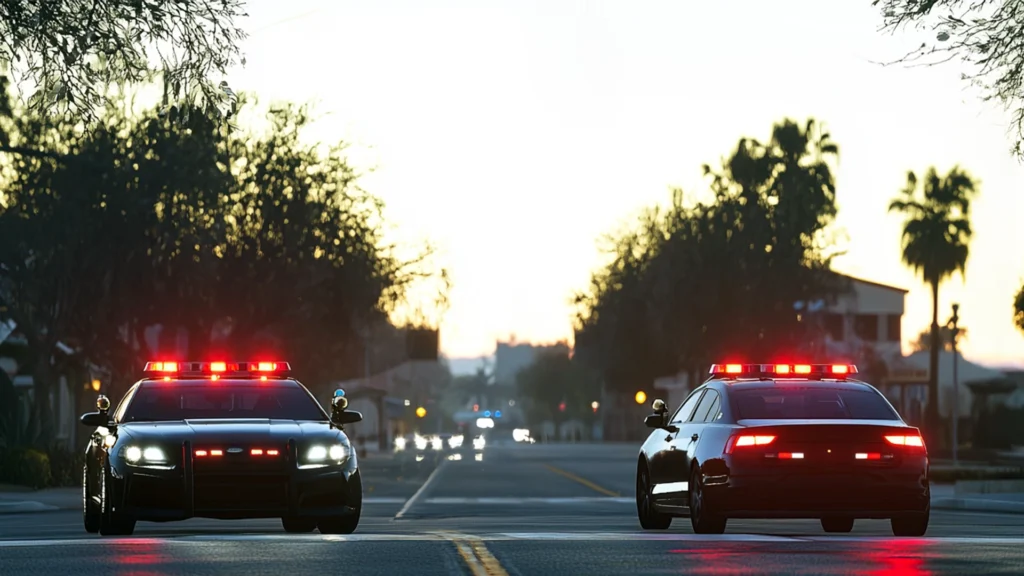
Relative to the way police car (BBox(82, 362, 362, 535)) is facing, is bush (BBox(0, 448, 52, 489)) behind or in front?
behind

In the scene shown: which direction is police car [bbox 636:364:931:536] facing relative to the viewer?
away from the camera

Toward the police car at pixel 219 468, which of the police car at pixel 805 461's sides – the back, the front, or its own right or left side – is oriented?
left

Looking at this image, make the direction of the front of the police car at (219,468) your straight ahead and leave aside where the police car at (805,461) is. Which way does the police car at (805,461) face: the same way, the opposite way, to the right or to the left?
the opposite way

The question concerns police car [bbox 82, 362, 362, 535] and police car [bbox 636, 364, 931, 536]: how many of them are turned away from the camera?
1

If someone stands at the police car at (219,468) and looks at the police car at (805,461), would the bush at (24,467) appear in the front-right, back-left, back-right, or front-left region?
back-left

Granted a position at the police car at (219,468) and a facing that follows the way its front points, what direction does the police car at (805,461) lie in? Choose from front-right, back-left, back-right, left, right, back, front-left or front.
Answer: left

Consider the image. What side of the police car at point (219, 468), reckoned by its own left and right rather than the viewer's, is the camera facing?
front
